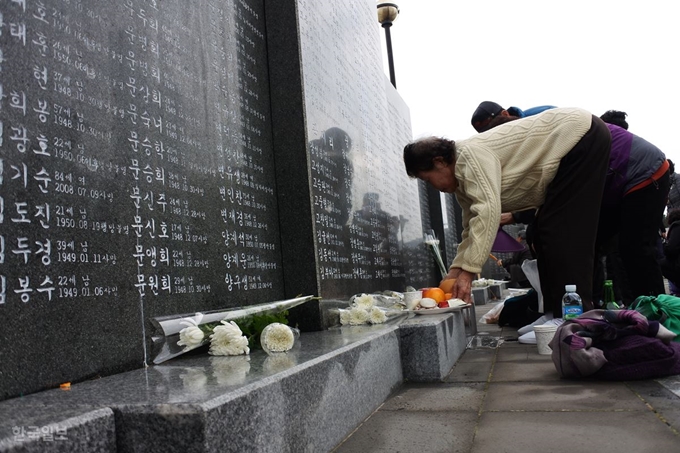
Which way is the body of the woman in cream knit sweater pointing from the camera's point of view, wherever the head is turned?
to the viewer's left

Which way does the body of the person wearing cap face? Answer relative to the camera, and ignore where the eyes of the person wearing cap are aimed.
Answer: to the viewer's left

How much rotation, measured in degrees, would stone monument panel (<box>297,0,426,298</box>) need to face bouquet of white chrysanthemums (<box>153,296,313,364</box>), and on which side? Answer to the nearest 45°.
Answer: approximately 45° to its right

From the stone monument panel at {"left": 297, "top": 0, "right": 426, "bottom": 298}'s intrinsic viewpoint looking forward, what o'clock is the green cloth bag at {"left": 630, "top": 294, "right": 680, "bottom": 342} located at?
The green cloth bag is roughly at 12 o'clock from the stone monument panel.

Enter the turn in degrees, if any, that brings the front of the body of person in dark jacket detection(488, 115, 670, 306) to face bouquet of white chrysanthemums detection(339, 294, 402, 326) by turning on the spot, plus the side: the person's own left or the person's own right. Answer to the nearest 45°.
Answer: approximately 45° to the person's own left

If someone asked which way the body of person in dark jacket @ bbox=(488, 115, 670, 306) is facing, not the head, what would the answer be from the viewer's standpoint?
to the viewer's left

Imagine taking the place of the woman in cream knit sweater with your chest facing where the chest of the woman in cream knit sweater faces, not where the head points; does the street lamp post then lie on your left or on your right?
on your right

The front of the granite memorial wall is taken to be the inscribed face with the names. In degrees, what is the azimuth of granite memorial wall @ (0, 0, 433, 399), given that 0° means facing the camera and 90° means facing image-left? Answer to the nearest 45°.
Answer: approximately 315°

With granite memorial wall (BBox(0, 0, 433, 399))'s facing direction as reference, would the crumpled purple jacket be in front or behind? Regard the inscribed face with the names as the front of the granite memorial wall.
in front

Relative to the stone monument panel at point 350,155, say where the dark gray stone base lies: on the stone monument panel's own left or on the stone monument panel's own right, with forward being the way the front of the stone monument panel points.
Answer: on the stone monument panel's own right

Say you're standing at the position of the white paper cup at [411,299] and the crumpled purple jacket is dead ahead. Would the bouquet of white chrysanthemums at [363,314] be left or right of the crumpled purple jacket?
right
